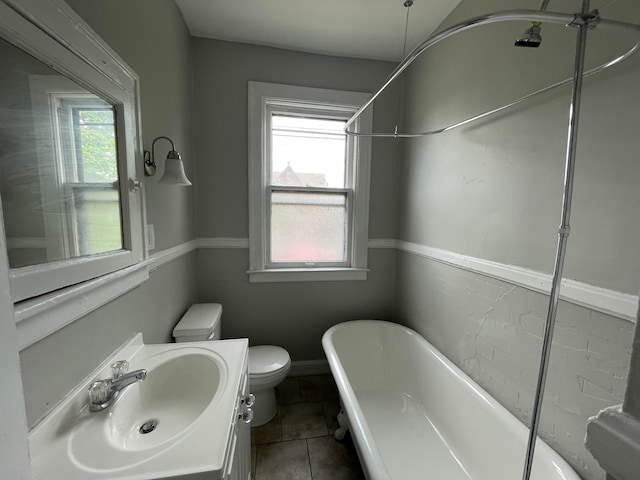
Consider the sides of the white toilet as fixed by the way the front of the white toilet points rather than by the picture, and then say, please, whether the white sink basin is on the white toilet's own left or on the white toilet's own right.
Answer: on the white toilet's own right
